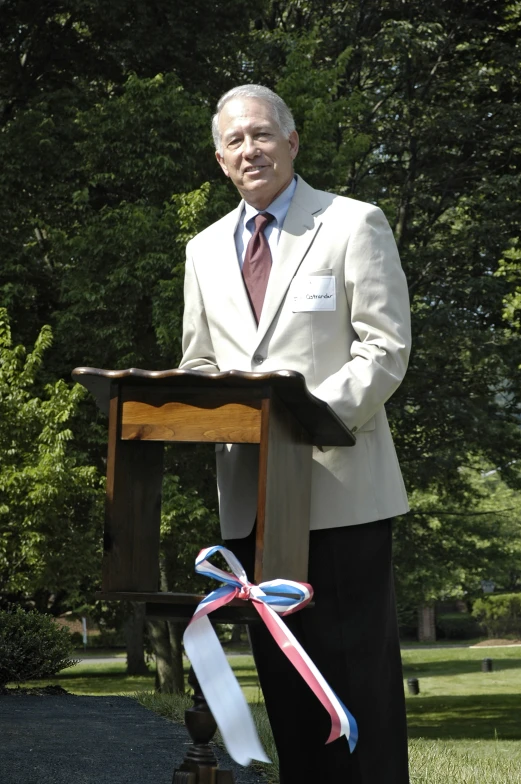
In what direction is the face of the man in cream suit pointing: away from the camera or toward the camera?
toward the camera

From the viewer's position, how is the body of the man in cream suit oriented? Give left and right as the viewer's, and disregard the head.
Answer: facing the viewer and to the left of the viewer

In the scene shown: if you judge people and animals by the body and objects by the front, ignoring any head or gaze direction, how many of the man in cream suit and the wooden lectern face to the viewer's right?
0
